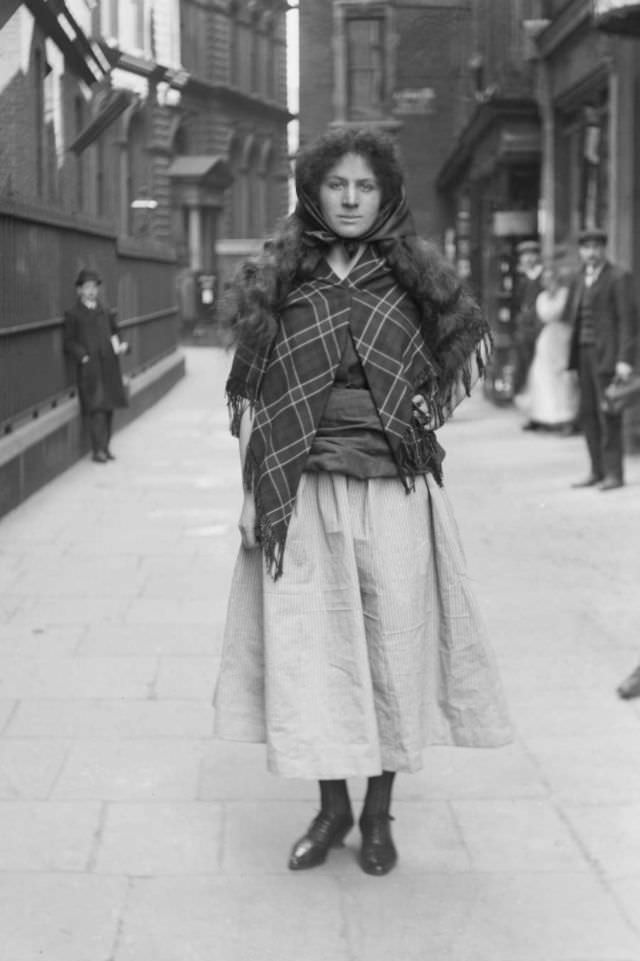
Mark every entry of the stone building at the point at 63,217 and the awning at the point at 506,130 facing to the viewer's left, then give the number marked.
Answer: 1

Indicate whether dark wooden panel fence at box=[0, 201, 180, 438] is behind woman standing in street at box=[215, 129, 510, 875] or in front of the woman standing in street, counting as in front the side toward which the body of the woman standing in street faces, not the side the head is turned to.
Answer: behind

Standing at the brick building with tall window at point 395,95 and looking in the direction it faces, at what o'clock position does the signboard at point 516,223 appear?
The signboard is roughly at 12 o'clock from the brick building with tall window.

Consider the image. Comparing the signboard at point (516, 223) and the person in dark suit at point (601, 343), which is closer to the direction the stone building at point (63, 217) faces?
the person in dark suit

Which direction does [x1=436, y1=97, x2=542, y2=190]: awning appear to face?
to the viewer's left

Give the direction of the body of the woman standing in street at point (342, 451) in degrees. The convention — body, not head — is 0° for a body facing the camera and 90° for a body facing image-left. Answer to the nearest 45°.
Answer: approximately 0°

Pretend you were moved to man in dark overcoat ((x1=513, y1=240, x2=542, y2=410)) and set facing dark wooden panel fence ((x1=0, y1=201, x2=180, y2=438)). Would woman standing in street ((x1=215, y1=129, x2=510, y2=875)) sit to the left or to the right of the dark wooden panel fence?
left

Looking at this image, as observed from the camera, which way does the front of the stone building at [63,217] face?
facing the viewer and to the right of the viewer

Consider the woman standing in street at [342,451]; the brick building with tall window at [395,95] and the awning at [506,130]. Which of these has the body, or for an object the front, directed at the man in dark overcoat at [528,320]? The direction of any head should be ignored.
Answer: the brick building with tall window

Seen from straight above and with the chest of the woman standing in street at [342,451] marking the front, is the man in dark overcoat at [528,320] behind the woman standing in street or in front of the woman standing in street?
behind

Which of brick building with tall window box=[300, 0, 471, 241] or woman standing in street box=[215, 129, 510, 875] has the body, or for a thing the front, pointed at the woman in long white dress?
the brick building with tall window

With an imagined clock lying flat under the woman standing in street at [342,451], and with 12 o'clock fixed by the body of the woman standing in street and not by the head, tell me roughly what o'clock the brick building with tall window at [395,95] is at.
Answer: The brick building with tall window is roughly at 6 o'clock from the woman standing in street.

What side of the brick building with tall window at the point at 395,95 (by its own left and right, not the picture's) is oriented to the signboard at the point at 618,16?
front

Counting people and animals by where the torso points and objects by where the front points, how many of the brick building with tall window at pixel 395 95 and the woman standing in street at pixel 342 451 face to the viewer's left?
0

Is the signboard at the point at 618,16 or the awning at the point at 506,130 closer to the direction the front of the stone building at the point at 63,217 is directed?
the signboard
